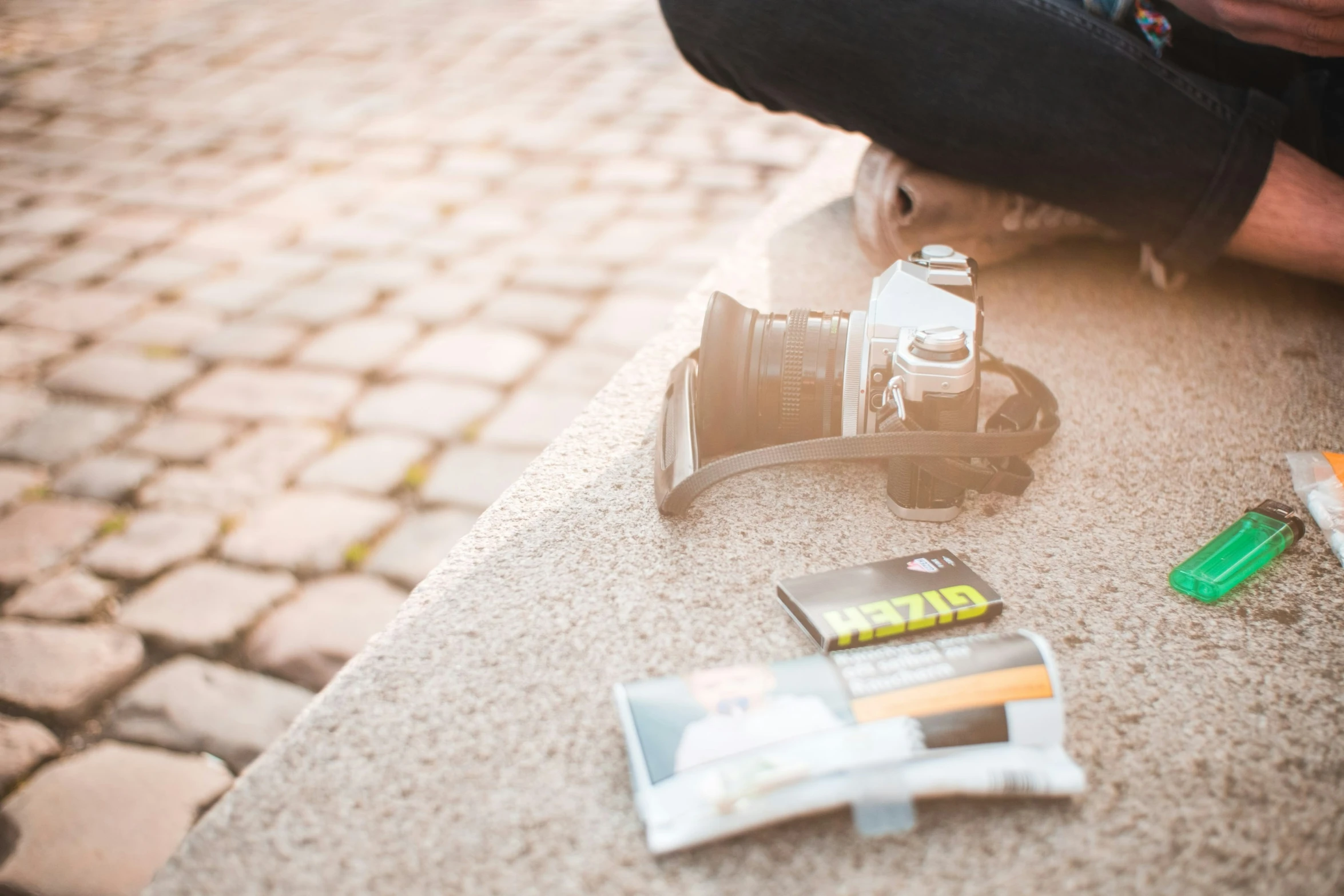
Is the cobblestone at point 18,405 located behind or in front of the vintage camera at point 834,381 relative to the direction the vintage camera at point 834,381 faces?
in front

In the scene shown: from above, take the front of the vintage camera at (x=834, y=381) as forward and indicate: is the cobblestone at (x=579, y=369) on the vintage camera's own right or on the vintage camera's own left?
on the vintage camera's own right

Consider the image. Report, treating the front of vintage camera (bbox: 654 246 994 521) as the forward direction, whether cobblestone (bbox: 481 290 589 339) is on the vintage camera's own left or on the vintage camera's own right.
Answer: on the vintage camera's own right

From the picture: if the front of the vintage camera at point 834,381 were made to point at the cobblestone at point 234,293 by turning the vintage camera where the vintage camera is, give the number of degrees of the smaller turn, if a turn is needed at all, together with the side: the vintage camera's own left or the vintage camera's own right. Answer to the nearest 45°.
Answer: approximately 45° to the vintage camera's own right

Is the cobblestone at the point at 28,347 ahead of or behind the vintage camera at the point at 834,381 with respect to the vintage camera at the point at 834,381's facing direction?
ahead

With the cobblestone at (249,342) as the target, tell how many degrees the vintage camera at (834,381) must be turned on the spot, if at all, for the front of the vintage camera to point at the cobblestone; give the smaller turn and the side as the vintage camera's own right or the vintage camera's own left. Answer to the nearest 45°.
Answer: approximately 45° to the vintage camera's own right

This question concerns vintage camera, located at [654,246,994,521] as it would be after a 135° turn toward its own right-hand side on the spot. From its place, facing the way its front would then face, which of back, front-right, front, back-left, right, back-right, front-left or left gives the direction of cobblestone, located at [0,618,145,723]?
back-left

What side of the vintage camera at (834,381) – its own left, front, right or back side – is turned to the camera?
left

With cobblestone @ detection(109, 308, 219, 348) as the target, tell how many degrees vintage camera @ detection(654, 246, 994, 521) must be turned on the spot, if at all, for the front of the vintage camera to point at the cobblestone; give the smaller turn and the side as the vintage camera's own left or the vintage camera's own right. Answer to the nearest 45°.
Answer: approximately 45° to the vintage camera's own right
